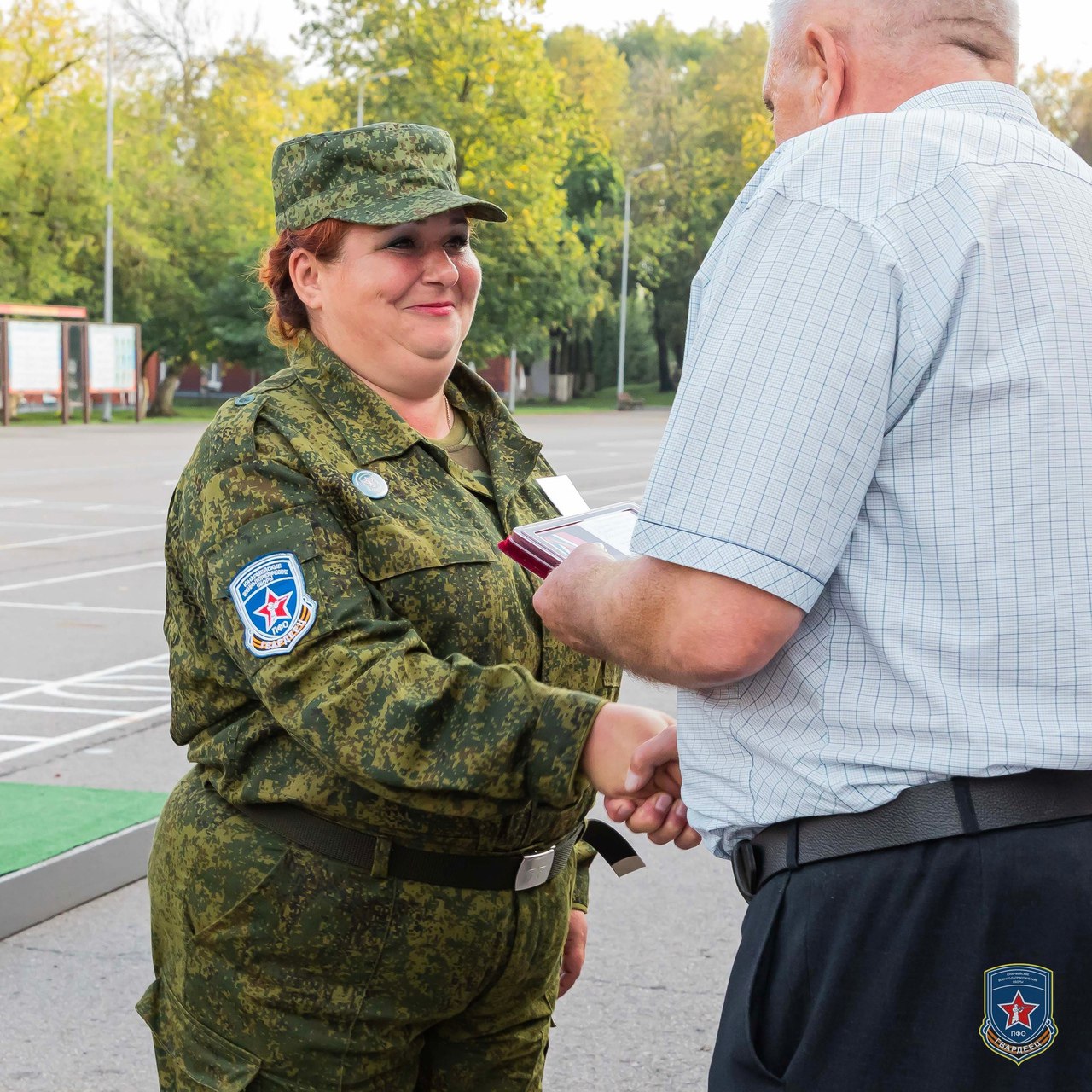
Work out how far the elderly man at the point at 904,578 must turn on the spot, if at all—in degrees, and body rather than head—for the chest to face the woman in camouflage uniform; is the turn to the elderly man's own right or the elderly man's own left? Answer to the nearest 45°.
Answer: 0° — they already face them

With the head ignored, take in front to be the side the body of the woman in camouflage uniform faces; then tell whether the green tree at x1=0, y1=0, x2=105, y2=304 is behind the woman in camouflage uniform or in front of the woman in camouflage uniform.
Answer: behind

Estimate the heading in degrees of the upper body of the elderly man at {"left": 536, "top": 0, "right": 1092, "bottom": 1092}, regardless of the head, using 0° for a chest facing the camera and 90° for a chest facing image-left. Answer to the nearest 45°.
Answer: approximately 135°

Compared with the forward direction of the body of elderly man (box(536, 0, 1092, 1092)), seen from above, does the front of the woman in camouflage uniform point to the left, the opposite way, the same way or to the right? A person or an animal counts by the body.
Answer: the opposite way

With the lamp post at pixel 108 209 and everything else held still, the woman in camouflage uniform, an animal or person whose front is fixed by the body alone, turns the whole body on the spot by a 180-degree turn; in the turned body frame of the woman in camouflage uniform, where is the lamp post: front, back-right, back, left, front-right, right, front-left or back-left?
front-right

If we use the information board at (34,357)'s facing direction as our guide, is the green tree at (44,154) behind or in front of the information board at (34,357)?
behind

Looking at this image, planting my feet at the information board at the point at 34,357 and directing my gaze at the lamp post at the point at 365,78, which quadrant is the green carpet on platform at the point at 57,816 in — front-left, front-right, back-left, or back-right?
back-right

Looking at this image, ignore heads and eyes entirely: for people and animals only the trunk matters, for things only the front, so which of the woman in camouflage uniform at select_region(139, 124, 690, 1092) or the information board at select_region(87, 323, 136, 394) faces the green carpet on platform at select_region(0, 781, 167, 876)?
the information board

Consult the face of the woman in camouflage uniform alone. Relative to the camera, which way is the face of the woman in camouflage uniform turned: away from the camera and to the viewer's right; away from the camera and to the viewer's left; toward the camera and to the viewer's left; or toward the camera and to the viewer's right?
toward the camera and to the viewer's right

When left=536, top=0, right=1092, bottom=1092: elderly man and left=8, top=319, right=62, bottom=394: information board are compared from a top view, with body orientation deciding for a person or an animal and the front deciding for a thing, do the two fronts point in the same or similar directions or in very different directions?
very different directions
